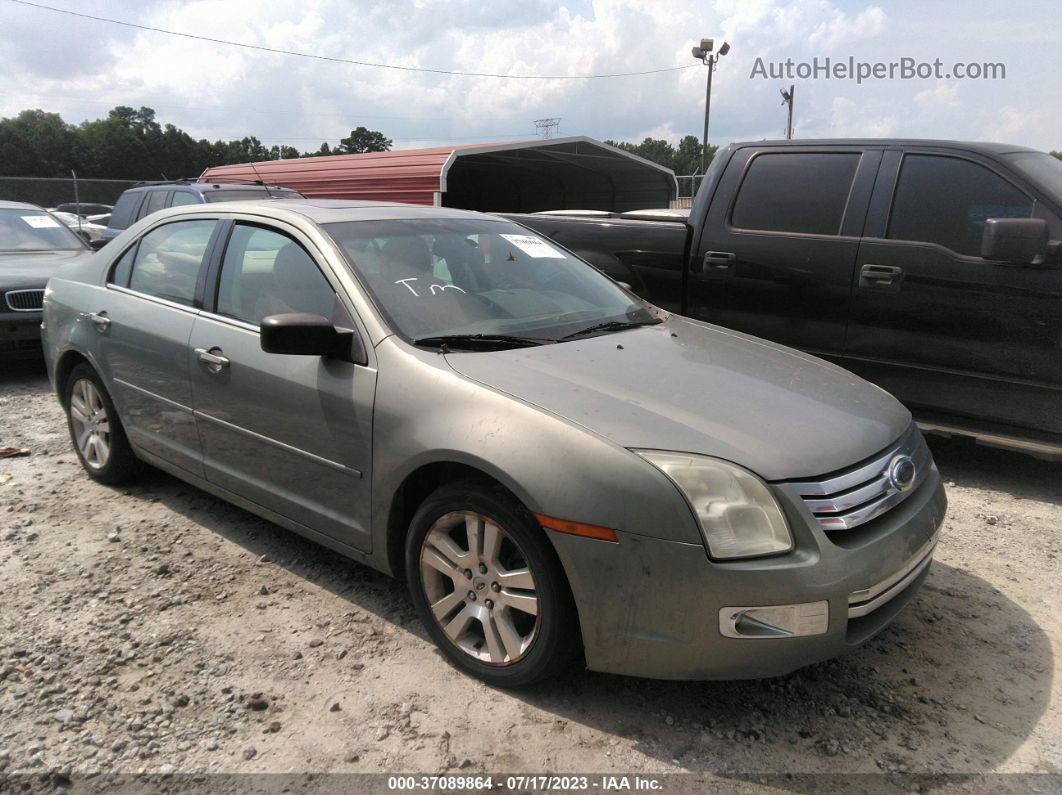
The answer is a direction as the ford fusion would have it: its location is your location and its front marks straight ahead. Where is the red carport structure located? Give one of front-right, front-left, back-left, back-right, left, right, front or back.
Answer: back-left

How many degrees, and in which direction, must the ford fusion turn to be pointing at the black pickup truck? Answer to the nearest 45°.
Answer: approximately 90° to its left

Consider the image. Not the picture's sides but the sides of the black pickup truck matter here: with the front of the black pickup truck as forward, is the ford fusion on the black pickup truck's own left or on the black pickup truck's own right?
on the black pickup truck's own right

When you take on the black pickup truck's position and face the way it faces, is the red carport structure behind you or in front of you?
behind

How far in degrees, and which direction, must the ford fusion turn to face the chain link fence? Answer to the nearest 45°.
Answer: approximately 180°

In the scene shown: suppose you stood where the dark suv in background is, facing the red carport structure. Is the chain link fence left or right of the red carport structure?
left

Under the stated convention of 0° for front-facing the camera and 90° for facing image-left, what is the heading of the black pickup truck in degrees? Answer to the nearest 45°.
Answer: approximately 315°

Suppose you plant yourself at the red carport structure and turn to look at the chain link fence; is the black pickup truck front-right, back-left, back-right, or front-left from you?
back-left
